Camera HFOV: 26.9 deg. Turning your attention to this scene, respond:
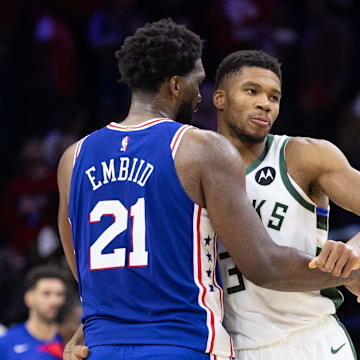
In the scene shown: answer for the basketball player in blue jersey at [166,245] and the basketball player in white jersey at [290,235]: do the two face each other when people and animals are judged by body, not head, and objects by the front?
yes

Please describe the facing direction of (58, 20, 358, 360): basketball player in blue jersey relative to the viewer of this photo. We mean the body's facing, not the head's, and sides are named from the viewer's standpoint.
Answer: facing away from the viewer and to the right of the viewer

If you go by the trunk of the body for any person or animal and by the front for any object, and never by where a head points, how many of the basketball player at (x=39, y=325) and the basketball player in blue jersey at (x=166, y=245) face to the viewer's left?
0

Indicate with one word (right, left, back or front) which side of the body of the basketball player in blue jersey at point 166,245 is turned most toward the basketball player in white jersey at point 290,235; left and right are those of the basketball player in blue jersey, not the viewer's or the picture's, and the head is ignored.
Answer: front

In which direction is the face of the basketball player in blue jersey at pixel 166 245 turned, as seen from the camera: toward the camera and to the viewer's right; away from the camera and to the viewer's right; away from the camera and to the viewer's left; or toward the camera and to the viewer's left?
away from the camera and to the viewer's right

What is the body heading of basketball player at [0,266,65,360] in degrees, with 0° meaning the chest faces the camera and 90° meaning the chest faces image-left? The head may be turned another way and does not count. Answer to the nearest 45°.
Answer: approximately 315°

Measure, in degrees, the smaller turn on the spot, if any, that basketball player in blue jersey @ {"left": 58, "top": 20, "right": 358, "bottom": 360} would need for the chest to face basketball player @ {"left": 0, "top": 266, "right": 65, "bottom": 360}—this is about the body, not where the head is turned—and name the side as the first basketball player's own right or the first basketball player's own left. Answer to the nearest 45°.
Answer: approximately 45° to the first basketball player's own left

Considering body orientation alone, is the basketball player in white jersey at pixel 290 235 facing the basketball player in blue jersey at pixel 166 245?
yes
